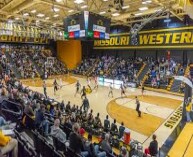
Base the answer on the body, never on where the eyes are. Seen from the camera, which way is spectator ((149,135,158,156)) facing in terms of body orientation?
away from the camera

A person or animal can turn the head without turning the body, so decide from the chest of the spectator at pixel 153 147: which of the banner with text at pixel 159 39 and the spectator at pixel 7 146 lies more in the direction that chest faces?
the banner with text

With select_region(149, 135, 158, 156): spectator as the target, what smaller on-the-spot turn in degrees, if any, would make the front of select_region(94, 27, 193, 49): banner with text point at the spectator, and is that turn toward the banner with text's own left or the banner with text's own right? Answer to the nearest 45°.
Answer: approximately 45° to the banner with text's own left

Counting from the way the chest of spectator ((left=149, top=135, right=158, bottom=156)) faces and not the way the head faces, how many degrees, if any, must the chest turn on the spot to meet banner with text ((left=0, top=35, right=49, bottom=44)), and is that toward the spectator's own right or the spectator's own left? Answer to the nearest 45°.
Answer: approximately 45° to the spectator's own left

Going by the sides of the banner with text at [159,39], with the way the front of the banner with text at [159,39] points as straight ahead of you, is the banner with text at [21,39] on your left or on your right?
on your right

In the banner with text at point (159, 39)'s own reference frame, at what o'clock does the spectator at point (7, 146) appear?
The spectator is roughly at 11 o'clock from the banner with text.

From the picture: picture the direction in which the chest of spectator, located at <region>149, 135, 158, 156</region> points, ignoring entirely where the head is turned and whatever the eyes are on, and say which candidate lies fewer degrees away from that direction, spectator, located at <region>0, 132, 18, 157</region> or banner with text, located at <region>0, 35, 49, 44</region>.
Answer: the banner with text

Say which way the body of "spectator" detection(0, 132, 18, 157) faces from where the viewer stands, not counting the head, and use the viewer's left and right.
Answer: facing to the right of the viewer
